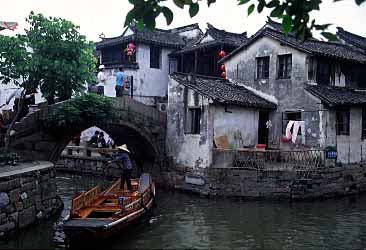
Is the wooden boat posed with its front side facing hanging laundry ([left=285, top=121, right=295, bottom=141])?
no

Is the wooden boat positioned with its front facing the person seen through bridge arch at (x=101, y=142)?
no

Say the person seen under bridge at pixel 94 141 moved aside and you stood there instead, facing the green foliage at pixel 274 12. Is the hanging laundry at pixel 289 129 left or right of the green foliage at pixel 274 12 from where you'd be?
left

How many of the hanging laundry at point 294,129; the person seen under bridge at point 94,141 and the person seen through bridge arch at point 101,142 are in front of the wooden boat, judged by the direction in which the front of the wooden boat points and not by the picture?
0

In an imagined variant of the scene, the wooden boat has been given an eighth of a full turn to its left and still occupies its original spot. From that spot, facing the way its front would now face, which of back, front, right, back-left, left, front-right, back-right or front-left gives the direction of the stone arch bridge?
back

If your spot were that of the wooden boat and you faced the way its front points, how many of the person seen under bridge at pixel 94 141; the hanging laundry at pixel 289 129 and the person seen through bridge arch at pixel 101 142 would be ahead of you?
0

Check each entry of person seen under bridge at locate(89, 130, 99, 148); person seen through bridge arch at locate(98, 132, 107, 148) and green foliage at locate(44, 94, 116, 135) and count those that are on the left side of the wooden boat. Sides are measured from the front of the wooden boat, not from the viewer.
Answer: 0

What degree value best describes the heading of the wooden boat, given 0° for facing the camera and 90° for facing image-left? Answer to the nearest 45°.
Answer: approximately 45°

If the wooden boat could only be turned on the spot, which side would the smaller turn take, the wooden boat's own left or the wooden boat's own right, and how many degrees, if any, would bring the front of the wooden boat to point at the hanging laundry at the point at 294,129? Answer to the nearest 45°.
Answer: approximately 180°

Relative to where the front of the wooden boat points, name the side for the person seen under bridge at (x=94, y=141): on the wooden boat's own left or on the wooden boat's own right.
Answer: on the wooden boat's own right
